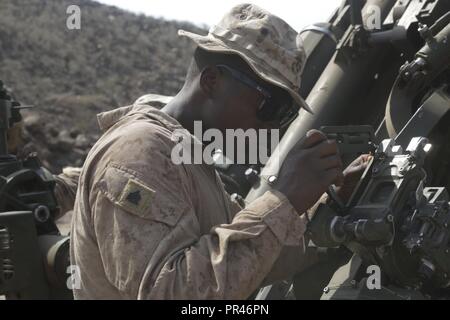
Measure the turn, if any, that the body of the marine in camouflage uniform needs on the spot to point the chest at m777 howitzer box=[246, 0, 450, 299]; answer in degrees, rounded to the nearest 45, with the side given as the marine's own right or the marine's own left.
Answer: approximately 45° to the marine's own left

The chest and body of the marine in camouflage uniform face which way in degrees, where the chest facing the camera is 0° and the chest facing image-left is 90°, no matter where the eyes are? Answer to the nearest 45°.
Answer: approximately 270°

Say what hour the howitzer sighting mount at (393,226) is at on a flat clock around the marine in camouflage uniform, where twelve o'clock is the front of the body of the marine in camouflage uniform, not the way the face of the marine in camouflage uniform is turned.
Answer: The howitzer sighting mount is roughly at 11 o'clock from the marine in camouflage uniform.

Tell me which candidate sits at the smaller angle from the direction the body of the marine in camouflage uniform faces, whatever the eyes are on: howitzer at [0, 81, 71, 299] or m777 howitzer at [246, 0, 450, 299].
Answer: the m777 howitzer

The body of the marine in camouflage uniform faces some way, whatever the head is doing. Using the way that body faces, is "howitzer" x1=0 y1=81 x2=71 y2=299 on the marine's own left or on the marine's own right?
on the marine's own left
